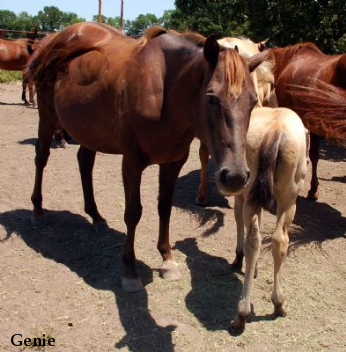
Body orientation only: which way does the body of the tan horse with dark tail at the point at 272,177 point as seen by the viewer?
away from the camera

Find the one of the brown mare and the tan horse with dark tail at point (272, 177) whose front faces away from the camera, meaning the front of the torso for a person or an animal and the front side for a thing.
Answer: the tan horse with dark tail

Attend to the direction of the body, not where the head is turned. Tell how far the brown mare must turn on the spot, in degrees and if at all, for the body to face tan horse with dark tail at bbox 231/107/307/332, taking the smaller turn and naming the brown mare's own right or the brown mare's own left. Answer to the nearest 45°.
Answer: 0° — it already faces it

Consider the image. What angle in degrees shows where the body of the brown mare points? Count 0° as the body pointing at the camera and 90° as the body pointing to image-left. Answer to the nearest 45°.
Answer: approximately 315°

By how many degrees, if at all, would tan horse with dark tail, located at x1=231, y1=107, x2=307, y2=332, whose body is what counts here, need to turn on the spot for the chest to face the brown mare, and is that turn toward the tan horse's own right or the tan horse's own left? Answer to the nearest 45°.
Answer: approximately 90° to the tan horse's own left

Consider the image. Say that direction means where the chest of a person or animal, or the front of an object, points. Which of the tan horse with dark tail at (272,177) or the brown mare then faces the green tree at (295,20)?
the tan horse with dark tail

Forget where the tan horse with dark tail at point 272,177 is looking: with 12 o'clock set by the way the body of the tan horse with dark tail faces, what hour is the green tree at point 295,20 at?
The green tree is roughly at 12 o'clock from the tan horse with dark tail.

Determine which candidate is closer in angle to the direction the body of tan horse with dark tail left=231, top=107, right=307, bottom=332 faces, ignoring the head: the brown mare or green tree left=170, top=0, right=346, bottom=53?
the green tree

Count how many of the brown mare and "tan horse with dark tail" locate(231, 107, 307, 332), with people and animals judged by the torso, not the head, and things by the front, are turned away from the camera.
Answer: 1

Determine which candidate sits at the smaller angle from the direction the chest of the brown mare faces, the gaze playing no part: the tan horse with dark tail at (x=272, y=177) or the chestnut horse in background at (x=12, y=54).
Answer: the tan horse with dark tail

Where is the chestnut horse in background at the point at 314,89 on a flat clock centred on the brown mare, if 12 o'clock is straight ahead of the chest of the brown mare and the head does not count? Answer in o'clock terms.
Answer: The chestnut horse in background is roughly at 9 o'clock from the brown mare.

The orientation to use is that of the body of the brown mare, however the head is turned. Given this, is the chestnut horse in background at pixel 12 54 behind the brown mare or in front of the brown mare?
behind
